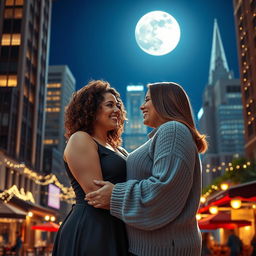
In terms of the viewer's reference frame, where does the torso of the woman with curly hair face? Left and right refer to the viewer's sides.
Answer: facing to the right of the viewer

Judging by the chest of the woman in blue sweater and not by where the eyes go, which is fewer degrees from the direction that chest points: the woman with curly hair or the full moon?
the woman with curly hair

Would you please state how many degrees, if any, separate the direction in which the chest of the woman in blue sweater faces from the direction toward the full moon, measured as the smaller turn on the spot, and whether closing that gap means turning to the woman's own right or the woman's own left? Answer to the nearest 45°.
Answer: approximately 90° to the woman's own right

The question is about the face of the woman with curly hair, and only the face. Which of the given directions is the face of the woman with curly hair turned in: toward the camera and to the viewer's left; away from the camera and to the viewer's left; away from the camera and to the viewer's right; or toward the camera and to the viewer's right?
toward the camera and to the viewer's right

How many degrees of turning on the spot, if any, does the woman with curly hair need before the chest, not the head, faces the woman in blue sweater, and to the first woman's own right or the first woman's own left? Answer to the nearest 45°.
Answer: approximately 45° to the first woman's own right

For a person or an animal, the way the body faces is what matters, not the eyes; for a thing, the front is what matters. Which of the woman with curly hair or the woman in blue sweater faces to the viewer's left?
the woman in blue sweater

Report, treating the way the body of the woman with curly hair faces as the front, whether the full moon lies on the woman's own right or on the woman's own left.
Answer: on the woman's own left

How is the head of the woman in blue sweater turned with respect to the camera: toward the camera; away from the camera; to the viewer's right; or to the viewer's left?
to the viewer's left

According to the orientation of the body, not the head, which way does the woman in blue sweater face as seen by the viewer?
to the viewer's left

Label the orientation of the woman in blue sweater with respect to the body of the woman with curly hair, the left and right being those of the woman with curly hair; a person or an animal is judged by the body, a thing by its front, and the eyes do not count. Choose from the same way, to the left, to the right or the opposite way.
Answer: the opposite way

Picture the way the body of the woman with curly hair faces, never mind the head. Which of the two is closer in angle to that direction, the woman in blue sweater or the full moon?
the woman in blue sweater

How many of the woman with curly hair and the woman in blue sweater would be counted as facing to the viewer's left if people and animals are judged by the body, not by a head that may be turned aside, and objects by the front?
1
